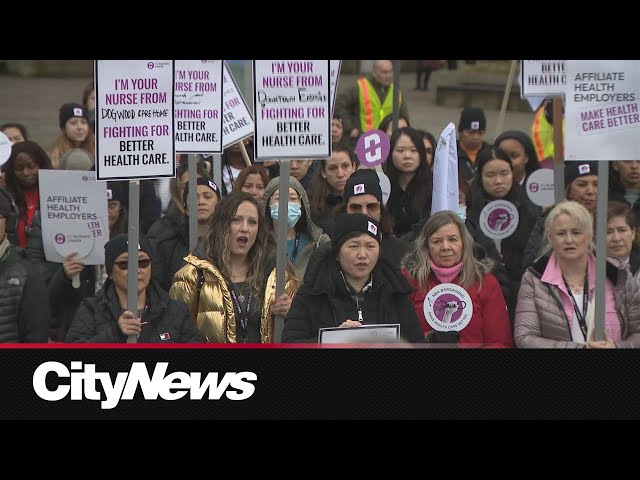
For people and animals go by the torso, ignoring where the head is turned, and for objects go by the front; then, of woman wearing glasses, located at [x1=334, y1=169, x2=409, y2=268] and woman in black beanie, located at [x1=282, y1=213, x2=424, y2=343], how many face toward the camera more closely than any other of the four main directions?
2

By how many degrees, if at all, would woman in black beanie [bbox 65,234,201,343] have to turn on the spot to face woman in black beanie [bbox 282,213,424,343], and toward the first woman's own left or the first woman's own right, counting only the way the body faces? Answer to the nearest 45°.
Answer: approximately 90° to the first woman's own left

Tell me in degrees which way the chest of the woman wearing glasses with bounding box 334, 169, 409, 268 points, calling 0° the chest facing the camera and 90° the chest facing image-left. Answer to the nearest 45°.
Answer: approximately 0°

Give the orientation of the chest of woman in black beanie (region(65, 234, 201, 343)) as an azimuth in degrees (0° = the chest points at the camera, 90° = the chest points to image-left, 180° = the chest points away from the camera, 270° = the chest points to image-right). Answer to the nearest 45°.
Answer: approximately 0°

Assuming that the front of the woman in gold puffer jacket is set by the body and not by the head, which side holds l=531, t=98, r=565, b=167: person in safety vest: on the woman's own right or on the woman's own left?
on the woman's own left

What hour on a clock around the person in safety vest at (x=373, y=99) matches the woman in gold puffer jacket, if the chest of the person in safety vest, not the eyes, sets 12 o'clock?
The woman in gold puffer jacket is roughly at 2 o'clock from the person in safety vest.

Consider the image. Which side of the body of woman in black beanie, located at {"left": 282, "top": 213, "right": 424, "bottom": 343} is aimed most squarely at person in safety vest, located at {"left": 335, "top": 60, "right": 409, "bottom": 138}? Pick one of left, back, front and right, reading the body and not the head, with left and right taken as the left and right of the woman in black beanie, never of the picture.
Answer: back

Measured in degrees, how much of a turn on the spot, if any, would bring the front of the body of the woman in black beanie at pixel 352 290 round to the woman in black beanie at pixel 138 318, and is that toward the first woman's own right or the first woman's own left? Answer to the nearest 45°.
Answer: approximately 90° to the first woman's own right
